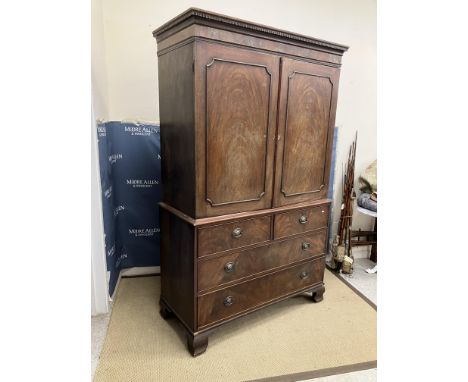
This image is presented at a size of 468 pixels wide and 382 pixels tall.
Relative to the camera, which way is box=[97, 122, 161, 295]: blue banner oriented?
toward the camera

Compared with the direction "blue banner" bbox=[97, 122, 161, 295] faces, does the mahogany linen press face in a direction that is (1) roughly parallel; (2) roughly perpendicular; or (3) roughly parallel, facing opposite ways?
roughly parallel

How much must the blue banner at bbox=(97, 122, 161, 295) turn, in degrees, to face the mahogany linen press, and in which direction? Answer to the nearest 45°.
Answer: approximately 45° to its left

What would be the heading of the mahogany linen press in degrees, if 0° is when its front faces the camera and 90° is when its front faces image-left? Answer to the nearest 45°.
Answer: approximately 315°

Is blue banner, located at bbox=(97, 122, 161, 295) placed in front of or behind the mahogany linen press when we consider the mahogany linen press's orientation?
behind

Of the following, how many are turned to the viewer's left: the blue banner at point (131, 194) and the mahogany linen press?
0
